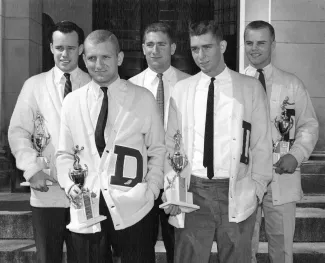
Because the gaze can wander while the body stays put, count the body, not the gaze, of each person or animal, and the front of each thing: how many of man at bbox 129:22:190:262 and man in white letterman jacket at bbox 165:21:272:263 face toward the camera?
2

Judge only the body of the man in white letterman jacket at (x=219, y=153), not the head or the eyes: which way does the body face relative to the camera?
toward the camera

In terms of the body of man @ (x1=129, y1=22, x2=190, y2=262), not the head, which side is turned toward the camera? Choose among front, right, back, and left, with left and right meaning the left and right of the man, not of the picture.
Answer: front

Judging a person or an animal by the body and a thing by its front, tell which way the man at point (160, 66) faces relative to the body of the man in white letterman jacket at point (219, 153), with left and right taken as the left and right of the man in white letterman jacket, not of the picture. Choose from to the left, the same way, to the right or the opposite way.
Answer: the same way

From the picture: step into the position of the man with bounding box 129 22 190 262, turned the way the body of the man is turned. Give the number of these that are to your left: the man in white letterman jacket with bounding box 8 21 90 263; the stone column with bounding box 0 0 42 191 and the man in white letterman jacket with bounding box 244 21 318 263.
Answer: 1

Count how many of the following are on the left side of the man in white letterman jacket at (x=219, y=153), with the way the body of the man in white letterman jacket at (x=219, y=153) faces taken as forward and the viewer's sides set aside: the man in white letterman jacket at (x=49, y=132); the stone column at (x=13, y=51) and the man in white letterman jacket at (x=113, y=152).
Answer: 0

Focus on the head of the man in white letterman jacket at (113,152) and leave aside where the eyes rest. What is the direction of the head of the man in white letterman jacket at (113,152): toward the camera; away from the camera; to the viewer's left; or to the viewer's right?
toward the camera

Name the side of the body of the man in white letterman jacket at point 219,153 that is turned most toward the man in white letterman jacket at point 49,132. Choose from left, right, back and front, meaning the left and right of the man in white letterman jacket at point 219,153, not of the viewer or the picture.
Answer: right
